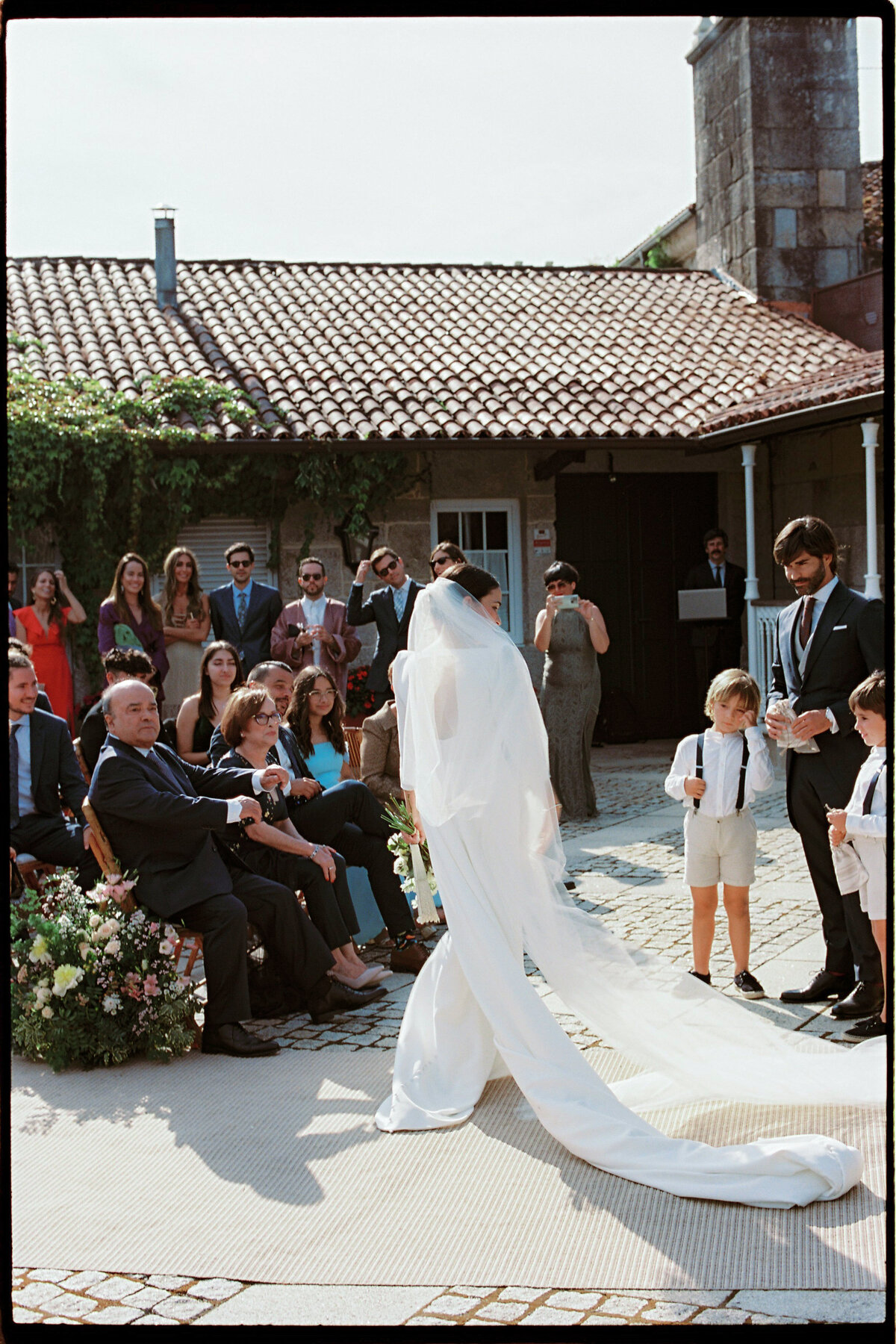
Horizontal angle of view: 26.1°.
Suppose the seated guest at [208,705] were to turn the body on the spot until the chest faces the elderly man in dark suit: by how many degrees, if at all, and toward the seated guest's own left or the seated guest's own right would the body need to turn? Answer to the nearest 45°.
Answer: approximately 45° to the seated guest's own right

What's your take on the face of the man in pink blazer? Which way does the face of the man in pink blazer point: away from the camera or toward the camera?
toward the camera

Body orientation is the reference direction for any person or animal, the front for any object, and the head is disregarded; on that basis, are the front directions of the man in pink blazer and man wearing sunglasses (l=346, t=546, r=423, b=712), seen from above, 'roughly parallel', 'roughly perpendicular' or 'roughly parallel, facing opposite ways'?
roughly parallel

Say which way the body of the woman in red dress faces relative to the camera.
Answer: toward the camera

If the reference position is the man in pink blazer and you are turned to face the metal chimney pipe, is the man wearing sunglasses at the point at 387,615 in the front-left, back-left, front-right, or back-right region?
back-right

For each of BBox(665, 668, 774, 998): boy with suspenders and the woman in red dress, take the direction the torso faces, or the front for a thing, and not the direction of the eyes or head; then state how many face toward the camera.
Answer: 2

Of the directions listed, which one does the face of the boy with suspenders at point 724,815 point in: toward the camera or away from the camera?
toward the camera

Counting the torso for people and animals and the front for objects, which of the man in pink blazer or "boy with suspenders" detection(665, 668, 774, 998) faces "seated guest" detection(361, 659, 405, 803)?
the man in pink blazer

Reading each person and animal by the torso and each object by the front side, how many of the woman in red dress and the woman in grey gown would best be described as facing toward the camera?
2

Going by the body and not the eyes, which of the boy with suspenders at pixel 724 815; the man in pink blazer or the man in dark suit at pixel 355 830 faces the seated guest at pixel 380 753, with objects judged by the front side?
the man in pink blazer

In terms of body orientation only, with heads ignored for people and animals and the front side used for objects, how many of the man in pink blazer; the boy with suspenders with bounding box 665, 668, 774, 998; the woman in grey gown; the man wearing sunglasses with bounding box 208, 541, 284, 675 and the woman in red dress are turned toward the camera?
5

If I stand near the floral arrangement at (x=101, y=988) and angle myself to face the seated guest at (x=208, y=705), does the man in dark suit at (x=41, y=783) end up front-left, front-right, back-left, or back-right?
front-left

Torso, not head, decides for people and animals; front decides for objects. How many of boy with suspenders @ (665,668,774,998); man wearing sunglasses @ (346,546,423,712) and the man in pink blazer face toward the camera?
3

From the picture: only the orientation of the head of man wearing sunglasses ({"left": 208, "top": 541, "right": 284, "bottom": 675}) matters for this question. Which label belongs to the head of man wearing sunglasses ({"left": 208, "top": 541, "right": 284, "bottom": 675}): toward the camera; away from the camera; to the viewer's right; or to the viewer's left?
toward the camera

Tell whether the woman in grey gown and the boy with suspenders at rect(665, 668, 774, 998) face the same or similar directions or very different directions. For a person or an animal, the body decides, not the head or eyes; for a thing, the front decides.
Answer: same or similar directions
